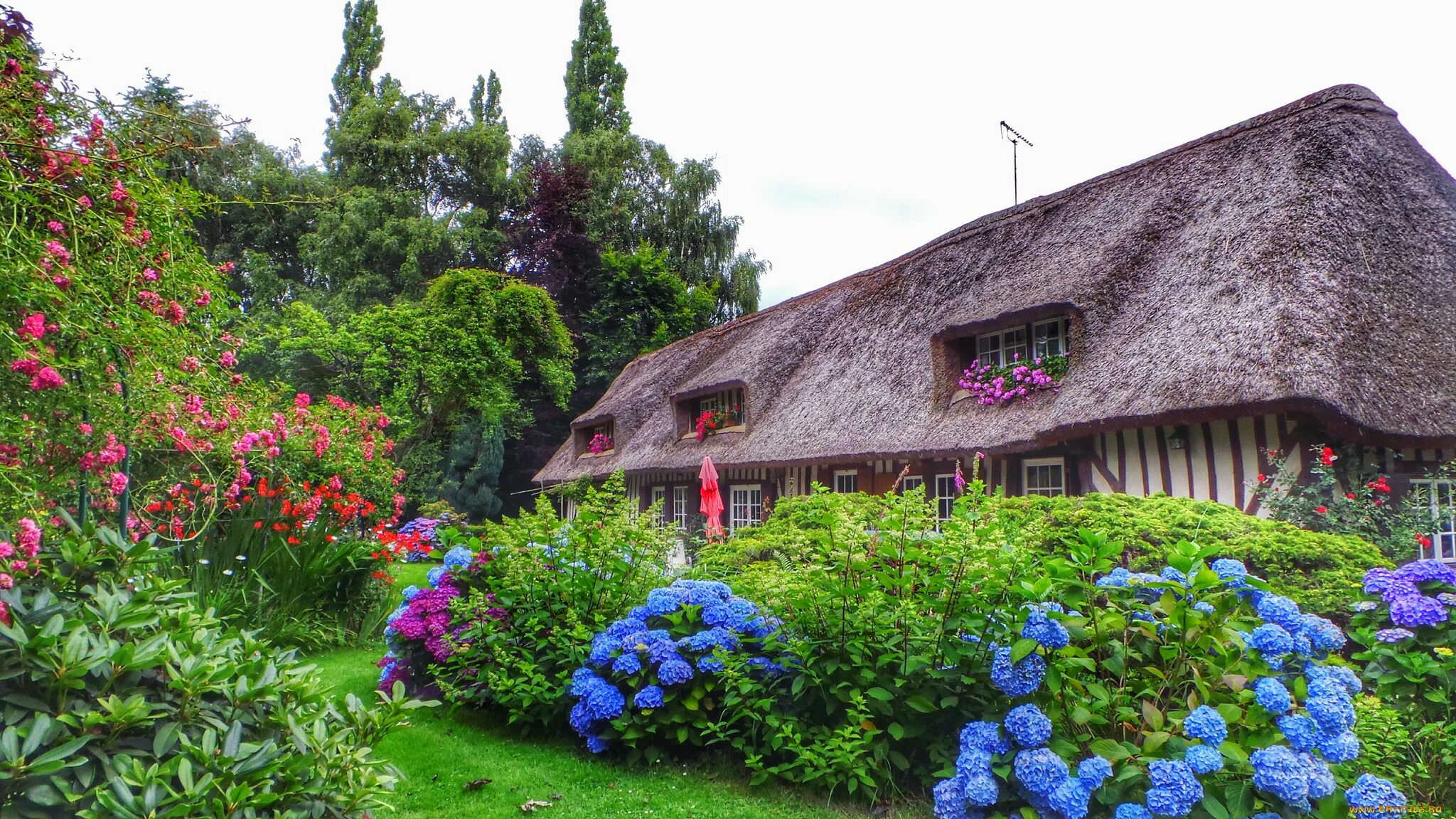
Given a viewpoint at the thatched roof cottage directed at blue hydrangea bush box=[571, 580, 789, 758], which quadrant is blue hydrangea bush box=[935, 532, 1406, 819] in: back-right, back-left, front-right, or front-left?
front-left

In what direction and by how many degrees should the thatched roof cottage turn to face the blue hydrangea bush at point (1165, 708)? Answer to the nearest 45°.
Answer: approximately 45° to its left

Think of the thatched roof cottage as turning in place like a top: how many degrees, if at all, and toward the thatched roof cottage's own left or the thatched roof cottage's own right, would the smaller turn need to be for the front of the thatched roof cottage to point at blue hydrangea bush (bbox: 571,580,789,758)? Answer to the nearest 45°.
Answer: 0° — it already faces it

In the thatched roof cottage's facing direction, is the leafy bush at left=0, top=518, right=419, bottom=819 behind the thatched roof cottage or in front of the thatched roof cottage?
in front

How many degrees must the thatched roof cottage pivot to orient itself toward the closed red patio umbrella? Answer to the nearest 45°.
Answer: approximately 45° to its right

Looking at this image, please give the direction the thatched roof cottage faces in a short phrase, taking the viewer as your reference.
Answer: facing the viewer and to the left of the viewer

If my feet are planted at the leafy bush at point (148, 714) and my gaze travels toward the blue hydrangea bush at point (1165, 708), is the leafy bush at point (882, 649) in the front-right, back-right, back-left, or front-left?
front-left

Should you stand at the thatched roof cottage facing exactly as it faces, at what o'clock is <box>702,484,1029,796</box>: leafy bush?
The leafy bush is roughly at 11 o'clock from the thatched roof cottage.

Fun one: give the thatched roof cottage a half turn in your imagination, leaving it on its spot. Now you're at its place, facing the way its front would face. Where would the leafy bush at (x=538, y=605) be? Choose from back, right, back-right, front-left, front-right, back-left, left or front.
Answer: back

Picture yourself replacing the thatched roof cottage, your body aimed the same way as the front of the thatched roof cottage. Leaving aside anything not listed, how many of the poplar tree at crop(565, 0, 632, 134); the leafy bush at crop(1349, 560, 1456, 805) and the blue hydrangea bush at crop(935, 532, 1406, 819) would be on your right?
1

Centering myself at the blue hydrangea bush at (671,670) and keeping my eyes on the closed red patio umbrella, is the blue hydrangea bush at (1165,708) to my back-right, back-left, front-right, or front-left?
back-right
